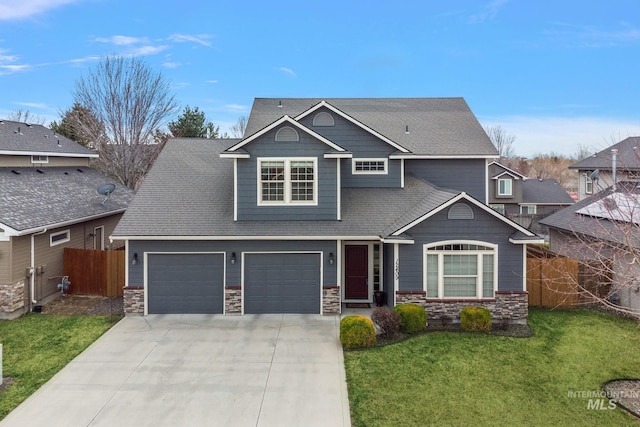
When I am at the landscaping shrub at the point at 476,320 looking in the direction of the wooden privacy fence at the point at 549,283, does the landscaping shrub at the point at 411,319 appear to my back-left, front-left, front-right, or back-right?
back-left

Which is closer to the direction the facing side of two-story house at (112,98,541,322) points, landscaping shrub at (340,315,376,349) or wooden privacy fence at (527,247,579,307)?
the landscaping shrub

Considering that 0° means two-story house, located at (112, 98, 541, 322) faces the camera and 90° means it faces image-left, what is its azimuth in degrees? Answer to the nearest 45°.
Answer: approximately 0°

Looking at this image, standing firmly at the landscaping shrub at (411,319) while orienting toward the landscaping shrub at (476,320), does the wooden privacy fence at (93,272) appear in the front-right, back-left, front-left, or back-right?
back-left

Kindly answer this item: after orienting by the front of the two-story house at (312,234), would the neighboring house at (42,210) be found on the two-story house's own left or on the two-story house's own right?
on the two-story house's own right

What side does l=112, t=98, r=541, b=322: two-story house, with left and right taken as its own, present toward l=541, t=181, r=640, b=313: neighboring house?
left

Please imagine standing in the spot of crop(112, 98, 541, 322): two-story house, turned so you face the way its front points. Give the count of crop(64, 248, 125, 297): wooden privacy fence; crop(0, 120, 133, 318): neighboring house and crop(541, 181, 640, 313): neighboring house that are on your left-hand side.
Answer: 1

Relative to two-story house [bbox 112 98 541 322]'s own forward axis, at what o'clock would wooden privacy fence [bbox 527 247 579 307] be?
The wooden privacy fence is roughly at 9 o'clock from the two-story house.

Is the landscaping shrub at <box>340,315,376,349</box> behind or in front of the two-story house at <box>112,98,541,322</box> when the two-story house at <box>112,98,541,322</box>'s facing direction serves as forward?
in front

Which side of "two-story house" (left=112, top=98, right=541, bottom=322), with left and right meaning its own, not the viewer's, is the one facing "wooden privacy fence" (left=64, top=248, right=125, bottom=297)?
right

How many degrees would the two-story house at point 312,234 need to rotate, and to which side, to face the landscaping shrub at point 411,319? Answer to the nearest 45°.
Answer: approximately 45° to its left

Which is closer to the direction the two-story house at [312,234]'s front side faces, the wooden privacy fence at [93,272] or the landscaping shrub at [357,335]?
the landscaping shrub

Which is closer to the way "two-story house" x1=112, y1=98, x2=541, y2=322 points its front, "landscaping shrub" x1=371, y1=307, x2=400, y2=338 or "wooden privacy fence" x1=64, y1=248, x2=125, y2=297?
the landscaping shrub

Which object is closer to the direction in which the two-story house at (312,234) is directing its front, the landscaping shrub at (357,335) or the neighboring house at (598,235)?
the landscaping shrub

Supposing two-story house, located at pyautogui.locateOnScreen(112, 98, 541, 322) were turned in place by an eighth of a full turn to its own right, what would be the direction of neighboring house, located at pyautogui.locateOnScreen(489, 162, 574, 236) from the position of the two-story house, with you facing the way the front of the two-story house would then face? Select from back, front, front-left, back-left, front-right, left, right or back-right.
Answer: back

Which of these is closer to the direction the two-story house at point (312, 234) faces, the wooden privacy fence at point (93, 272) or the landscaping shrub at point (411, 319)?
the landscaping shrub
